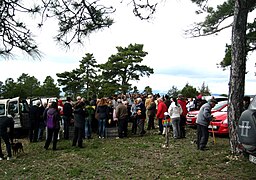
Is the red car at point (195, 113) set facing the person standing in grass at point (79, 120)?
yes

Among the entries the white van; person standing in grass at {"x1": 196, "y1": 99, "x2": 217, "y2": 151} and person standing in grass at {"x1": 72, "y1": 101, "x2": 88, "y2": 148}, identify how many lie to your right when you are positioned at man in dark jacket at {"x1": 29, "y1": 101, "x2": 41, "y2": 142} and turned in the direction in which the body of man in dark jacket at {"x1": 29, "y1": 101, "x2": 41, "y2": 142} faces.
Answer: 2

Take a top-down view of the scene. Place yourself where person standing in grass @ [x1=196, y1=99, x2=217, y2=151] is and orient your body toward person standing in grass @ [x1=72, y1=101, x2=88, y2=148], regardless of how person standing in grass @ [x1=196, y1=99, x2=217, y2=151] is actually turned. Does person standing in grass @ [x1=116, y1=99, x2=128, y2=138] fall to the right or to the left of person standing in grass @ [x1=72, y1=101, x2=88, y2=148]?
right

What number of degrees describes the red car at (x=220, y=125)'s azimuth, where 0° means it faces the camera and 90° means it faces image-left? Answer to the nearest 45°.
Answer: approximately 45°

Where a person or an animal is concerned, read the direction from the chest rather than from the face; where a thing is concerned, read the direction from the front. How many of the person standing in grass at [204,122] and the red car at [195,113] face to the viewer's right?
1

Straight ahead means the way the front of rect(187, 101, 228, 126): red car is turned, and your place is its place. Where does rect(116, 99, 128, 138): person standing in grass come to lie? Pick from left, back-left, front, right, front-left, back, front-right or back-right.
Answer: front
